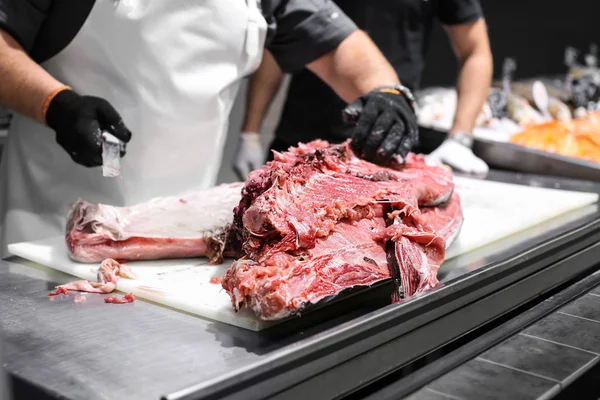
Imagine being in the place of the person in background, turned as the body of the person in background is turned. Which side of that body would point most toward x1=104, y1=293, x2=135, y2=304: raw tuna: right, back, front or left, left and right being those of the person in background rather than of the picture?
front

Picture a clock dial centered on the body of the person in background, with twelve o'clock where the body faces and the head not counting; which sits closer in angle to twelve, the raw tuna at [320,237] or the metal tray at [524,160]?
the raw tuna

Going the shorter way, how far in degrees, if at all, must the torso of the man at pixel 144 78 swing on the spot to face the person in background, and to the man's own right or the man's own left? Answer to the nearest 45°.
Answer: approximately 90° to the man's own left

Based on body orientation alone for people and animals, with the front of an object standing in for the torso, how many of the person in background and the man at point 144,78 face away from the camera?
0

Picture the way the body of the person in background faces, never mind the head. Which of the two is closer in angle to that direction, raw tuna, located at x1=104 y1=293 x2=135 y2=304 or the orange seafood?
the raw tuna

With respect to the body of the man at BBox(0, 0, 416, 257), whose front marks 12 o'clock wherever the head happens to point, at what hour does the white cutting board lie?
The white cutting board is roughly at 11 o'clock from the man.

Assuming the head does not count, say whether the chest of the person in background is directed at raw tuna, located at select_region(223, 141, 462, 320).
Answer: yes

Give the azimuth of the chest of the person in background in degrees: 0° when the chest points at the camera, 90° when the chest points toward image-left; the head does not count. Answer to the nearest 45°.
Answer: approximately 0°

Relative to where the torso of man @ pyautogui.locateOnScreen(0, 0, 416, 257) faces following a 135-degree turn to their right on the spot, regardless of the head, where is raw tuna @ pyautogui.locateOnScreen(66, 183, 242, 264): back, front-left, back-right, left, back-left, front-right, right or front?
left

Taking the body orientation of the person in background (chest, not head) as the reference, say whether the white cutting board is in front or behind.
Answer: in front

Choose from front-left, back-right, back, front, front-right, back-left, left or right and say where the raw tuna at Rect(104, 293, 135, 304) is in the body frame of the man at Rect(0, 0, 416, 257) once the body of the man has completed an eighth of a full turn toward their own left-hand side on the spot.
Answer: right

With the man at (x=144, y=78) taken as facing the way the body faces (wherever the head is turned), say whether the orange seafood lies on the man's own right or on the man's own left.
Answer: on the man's own left
